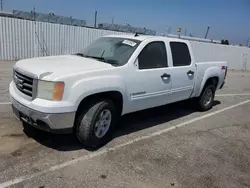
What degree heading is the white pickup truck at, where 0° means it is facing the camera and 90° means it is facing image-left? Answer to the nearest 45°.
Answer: approximately 45°
